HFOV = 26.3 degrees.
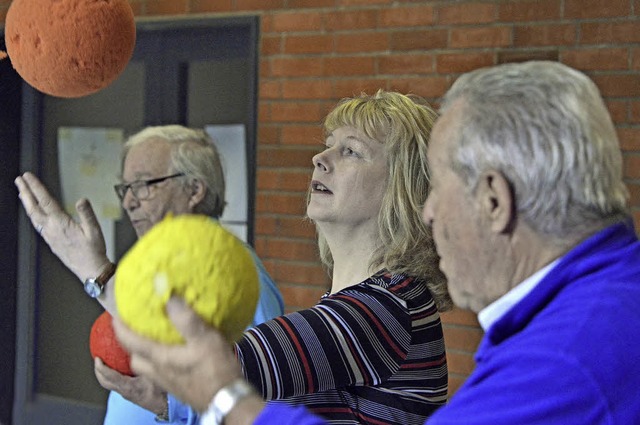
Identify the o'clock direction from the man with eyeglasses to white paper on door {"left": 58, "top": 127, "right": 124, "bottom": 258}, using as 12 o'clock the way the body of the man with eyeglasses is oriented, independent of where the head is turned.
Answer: The white paper on door is roughly at 3 o'clock from the man with eyeglasses.

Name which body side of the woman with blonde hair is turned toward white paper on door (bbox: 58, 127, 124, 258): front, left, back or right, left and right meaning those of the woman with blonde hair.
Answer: right

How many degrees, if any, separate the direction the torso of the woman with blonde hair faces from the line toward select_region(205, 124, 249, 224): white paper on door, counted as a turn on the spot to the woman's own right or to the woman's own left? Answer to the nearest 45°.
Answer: approximately 90° to the woman's own right

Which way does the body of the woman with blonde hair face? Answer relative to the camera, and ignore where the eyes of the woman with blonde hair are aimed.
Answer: to the viewer's left

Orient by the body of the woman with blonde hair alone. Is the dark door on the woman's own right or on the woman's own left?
on the woman's own right
